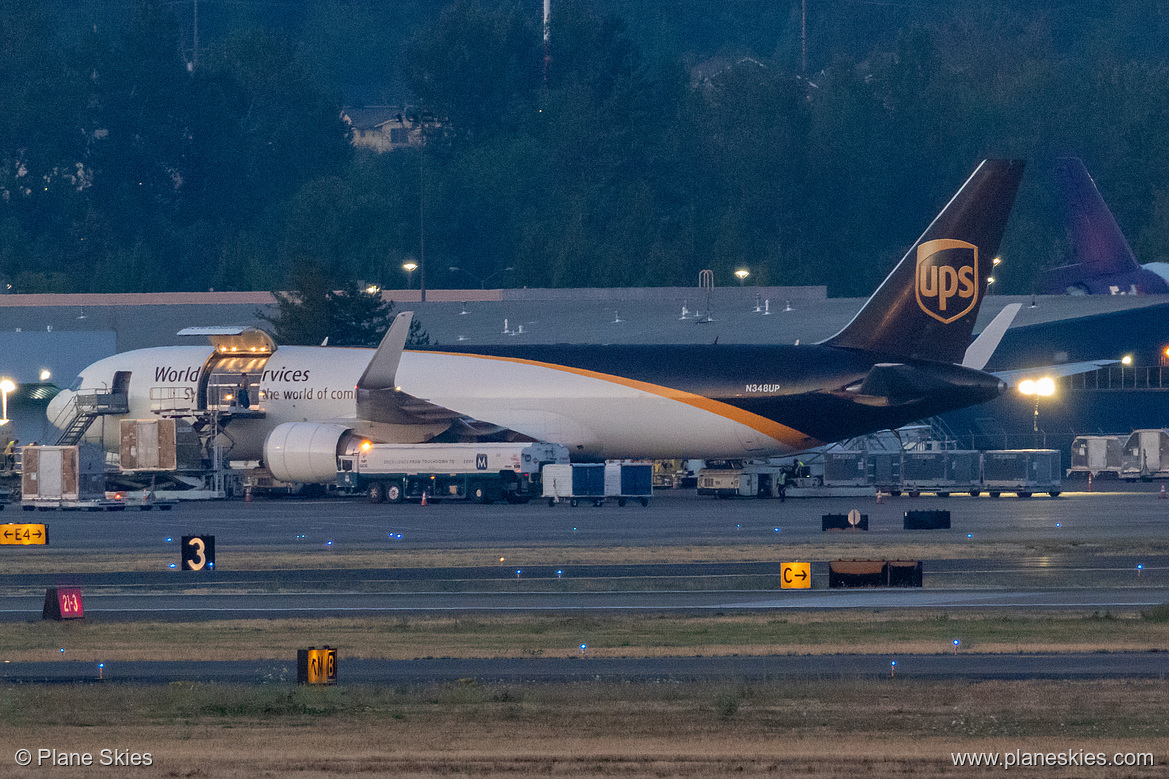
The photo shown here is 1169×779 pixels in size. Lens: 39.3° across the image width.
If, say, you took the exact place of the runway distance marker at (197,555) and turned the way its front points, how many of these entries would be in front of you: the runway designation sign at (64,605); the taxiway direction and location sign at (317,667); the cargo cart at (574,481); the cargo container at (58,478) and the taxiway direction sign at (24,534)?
2

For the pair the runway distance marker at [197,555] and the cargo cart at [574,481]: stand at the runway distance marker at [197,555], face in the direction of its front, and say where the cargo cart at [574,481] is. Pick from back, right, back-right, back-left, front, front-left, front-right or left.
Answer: back-left

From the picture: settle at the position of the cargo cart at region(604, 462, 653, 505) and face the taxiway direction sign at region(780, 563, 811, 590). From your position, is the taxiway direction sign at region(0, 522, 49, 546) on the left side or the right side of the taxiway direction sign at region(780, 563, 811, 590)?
right

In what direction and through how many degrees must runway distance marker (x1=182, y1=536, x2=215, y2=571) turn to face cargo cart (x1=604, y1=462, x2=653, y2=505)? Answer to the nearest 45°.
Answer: approximately 135° to its left

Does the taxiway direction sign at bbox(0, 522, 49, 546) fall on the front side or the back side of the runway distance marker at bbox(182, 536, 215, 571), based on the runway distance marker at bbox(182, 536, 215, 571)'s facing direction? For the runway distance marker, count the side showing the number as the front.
on the back side

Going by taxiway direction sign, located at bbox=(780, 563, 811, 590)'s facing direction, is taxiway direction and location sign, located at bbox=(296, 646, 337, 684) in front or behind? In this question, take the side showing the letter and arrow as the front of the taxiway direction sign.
in front

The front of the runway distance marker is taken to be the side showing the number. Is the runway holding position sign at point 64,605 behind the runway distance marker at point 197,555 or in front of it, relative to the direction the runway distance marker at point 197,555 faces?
in front

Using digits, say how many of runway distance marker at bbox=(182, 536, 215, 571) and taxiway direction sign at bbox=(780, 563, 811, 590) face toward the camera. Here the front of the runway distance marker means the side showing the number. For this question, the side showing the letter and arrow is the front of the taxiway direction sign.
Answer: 2

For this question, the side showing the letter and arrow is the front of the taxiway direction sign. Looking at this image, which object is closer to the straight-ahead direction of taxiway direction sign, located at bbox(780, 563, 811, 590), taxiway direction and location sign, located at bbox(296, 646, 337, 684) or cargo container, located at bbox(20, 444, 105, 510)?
the taxiway direction and location sign
